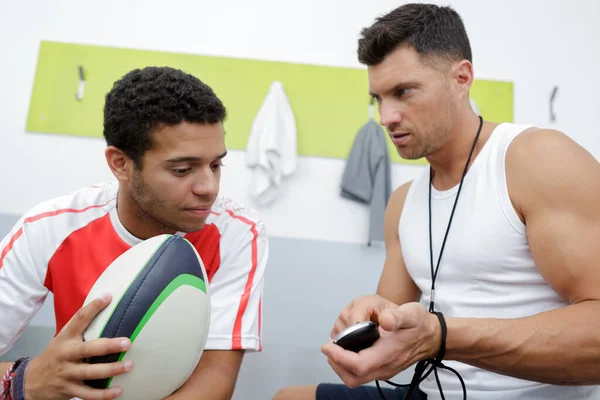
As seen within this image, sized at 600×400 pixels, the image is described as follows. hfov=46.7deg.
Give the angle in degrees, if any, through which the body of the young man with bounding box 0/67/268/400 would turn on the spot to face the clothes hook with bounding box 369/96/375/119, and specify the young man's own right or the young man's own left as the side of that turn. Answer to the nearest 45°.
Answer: approximately 90° to the young man's own left

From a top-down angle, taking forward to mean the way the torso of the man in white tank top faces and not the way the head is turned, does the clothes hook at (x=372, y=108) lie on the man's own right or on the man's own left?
on the man's own right

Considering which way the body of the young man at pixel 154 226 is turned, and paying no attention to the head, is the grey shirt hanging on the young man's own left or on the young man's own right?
on the young man's own left

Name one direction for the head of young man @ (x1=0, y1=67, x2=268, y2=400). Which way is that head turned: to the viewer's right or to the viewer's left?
to the viewer's right

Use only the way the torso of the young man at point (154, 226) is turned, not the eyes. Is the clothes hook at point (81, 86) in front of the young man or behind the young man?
behind

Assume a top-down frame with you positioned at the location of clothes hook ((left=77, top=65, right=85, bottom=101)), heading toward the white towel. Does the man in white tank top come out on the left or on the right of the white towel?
right

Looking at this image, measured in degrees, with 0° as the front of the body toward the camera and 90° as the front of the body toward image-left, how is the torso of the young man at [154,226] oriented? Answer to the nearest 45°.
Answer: approximately 315°

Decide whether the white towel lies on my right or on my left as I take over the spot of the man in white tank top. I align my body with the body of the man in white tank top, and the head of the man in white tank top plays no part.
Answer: on my right
